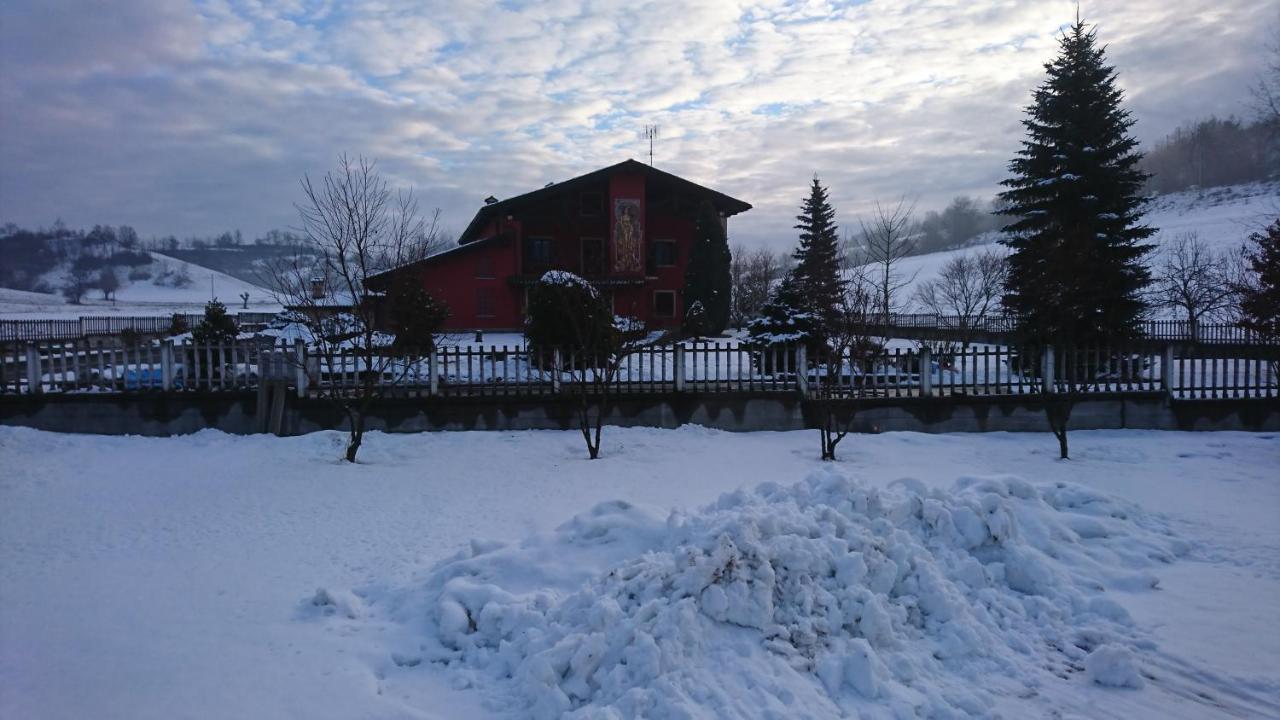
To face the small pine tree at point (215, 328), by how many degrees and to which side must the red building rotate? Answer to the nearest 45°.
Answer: approximately 45° to its right

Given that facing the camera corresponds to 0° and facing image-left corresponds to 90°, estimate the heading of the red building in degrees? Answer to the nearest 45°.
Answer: approximately 0°

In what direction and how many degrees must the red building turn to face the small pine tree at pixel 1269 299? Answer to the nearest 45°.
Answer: approximately 45° to its left

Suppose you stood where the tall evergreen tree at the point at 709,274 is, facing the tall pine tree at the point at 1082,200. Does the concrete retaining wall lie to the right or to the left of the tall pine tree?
right

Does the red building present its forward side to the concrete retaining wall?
yes

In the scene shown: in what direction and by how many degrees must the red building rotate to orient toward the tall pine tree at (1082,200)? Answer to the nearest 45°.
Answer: approximately 45° to its left
